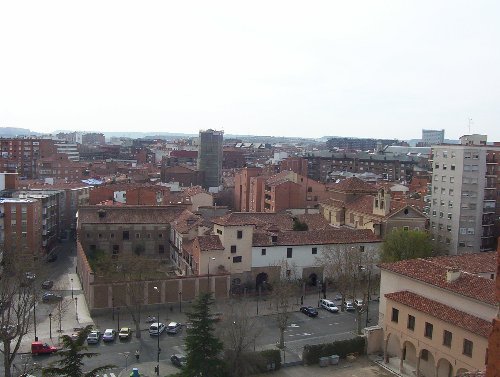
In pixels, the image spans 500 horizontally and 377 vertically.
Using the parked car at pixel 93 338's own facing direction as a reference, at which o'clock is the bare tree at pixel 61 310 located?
The bare tree is roughly at 4 o'clock from the parked car.

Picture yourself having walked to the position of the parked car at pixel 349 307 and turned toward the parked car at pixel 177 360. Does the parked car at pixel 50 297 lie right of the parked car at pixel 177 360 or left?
right

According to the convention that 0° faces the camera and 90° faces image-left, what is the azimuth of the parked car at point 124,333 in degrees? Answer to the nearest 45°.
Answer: approximately 45°

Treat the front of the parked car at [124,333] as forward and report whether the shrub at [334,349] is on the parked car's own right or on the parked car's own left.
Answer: on the parked car's own left
